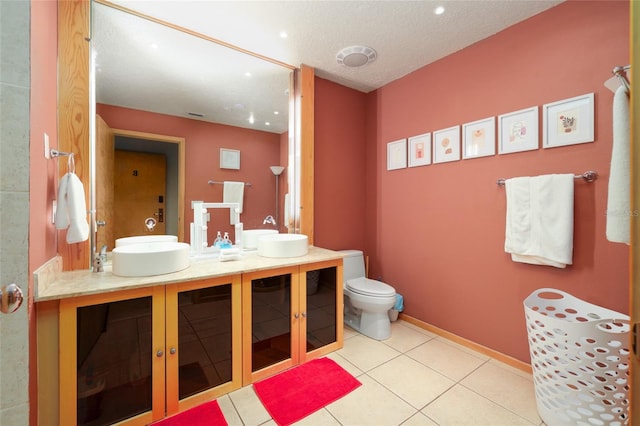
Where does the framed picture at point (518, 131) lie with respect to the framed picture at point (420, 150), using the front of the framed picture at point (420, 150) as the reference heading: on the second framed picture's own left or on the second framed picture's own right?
on the second framed picture's own left

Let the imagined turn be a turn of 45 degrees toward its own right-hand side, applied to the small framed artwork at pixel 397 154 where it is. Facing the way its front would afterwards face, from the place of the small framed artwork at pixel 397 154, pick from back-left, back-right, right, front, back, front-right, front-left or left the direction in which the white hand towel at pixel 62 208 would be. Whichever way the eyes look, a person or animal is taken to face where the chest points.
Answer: front-left

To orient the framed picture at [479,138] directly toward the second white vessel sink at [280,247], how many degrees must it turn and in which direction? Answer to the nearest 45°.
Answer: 0° — it already faces it

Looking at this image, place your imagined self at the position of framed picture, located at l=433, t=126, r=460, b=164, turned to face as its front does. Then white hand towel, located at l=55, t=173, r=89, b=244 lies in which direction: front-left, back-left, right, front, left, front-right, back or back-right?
front

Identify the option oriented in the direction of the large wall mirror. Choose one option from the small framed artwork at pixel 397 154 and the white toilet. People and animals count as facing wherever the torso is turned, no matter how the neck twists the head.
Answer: the small framed artwork

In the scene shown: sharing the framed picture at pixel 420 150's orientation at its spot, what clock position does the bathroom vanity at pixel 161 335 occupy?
The bathroom vanity is roughly at 12 o'clock from the framed picture.

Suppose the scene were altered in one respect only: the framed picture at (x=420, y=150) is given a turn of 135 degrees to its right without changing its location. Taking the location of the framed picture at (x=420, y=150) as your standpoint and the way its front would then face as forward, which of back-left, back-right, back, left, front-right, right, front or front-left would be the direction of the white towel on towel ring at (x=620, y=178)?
back-right

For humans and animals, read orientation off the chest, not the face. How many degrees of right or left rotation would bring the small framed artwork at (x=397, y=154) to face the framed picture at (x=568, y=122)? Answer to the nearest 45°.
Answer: approximately 90° to its left

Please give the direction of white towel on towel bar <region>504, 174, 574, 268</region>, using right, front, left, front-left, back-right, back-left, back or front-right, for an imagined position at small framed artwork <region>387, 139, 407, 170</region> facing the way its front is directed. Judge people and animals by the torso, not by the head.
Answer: left
